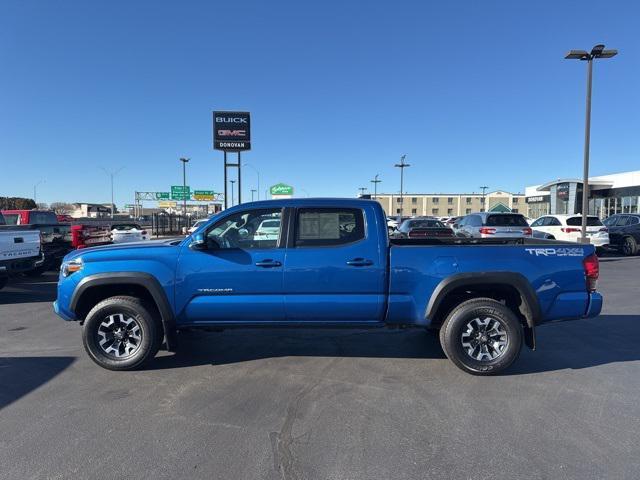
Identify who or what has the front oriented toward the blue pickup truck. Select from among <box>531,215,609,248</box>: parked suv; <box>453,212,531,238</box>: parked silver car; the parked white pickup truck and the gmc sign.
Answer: the gmc sign

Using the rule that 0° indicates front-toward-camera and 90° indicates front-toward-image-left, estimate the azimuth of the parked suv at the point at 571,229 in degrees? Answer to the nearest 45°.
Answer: approximately 135°

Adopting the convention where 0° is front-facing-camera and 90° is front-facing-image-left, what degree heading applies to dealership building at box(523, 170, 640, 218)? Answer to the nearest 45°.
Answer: approximately 45°

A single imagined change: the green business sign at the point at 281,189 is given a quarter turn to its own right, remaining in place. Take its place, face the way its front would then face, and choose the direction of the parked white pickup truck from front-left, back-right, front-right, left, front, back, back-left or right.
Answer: left

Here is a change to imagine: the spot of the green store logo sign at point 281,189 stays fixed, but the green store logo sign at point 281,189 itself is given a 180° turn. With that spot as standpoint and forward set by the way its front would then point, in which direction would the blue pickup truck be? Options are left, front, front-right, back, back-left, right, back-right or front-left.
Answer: back

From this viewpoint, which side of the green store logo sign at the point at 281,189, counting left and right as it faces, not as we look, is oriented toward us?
front

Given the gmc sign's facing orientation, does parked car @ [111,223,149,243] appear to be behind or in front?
in front

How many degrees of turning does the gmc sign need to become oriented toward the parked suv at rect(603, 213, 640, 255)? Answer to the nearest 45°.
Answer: approximately 45° to its left

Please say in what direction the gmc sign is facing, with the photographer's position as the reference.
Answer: facing the viewer

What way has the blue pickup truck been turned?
to the viewer's left

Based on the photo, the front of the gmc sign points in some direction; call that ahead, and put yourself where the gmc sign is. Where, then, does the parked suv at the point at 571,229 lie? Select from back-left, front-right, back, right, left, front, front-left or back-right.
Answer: front-left

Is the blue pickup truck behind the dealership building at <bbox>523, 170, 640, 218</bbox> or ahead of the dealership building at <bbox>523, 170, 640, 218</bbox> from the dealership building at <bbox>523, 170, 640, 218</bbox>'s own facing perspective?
ahead
